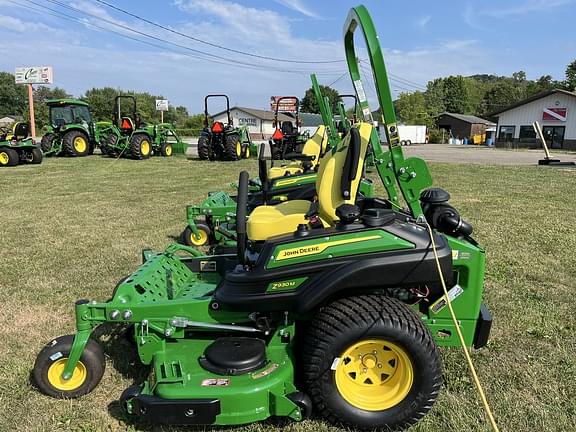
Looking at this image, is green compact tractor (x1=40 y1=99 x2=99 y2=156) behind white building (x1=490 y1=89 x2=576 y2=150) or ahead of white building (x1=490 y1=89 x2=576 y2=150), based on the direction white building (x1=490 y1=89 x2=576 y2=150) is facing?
ahead

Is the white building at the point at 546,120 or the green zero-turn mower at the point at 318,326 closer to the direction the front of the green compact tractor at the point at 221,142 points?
the white building

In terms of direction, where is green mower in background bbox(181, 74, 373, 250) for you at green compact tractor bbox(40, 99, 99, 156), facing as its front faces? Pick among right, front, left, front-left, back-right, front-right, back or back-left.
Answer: back-right

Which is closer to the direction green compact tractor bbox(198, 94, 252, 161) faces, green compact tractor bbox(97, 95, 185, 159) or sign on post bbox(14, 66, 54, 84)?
the sign on post

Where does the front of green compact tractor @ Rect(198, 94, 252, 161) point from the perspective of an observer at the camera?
facing away from the viewer and to the right of the viewer

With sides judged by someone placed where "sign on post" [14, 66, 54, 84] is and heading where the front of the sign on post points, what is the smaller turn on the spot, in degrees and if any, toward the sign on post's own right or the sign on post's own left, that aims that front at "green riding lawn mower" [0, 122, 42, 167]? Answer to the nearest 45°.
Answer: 0° — it already faces it

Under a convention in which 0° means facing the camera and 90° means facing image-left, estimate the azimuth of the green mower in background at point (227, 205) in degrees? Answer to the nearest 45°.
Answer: approximately 90°

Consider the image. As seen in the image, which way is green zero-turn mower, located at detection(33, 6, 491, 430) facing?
to the viewer's left

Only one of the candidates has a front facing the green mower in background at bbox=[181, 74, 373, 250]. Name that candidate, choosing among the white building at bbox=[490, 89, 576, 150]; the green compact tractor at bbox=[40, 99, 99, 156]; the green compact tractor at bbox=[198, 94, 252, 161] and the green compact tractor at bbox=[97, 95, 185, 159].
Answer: the white building

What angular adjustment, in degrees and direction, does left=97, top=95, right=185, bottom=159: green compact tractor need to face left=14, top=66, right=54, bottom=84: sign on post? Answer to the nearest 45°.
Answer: approximately 45° to its left

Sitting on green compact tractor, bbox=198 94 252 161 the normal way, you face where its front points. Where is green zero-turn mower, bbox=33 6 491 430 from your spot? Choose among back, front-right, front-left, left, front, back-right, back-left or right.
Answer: back-right

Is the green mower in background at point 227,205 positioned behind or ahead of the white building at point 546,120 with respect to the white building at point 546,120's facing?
ahead

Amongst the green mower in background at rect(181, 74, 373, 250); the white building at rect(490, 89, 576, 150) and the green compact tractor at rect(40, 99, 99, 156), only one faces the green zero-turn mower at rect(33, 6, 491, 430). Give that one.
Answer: the white building

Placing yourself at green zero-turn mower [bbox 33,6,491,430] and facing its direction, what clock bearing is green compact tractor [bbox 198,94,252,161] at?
The green compact tractor is roughly at 3 o'clock from the green zero-turn mower.

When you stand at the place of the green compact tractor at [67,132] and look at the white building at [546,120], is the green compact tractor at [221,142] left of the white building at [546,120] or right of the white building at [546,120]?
right
